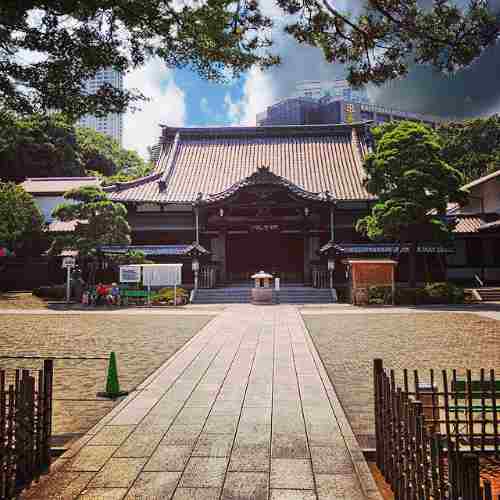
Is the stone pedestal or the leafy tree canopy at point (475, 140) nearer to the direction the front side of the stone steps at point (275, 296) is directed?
the stone pedestal

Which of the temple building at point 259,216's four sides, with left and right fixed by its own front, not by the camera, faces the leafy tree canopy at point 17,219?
right

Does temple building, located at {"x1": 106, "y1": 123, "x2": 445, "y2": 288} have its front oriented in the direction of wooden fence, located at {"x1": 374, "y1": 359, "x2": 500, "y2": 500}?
yes

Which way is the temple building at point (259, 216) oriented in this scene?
toward the camera

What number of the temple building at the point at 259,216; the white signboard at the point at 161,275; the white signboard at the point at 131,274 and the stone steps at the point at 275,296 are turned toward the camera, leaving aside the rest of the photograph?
4

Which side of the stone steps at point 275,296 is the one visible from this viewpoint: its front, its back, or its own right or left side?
front

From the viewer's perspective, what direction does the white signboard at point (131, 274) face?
toward the camera

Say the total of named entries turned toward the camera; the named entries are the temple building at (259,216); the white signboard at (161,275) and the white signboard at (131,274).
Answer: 3

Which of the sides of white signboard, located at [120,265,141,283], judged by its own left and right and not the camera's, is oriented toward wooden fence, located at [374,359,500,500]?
front

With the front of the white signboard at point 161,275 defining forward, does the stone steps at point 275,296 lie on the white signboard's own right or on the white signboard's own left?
on the white signboard's own left

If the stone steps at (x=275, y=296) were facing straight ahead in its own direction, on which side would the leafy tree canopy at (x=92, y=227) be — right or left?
on its right

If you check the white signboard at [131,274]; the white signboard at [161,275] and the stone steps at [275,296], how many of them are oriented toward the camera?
3
